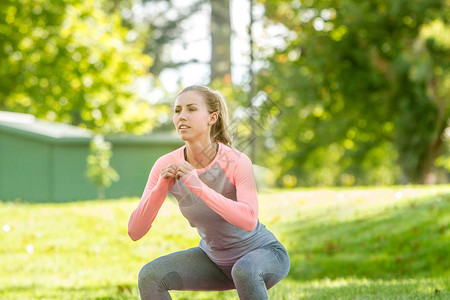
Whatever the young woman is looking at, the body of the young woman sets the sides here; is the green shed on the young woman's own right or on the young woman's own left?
on the young woman's own right

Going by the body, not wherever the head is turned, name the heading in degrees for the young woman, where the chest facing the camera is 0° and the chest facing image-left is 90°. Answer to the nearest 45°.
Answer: approximately 45°

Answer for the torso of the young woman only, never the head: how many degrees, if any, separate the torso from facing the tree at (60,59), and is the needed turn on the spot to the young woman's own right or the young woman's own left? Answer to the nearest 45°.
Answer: approximately 135° to the young woman's own right

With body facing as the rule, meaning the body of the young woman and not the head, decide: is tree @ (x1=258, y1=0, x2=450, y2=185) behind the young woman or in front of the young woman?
behind
